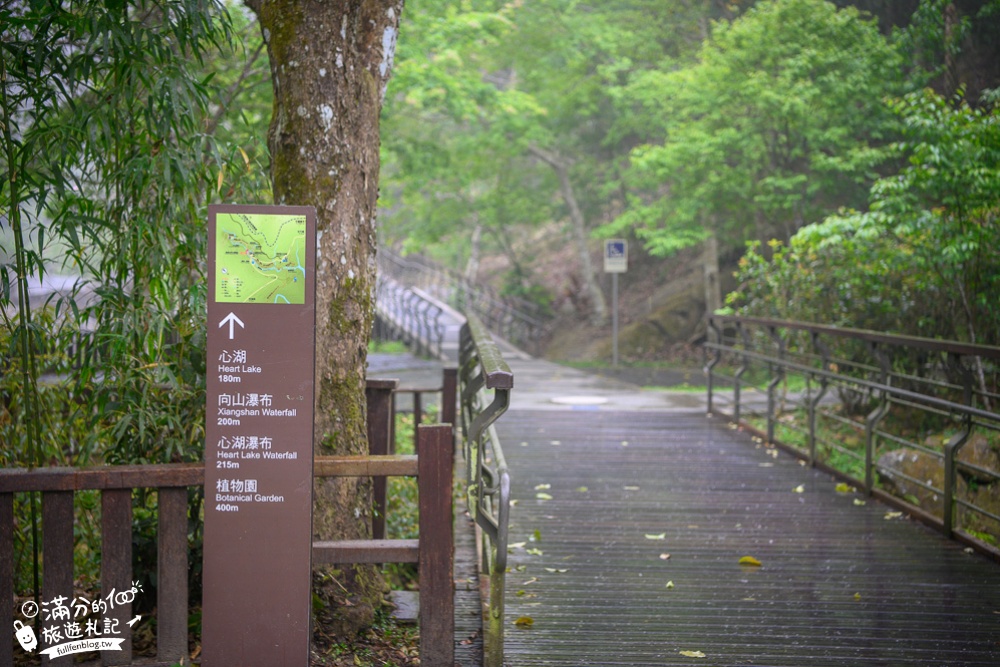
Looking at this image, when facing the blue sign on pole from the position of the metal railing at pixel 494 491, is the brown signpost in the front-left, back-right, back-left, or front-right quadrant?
back-left

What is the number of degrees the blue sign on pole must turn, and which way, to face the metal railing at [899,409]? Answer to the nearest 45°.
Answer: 0° — it already faces it

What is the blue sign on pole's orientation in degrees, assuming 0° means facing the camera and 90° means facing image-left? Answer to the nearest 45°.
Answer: approximately 0°

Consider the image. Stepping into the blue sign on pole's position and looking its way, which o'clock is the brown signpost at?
The brown signpost is roughly at 12 o'clock from the blue sign on pole.

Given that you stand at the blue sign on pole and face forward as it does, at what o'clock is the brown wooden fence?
The brown wooden fence is roughly at 12 o'clock from the blue sign on pole.

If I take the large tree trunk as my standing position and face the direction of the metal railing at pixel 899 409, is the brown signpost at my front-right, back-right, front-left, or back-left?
back-right

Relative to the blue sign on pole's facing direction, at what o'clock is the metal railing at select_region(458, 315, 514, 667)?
The metal railing is roughly at 12 o'clock from the blue sign on pole.

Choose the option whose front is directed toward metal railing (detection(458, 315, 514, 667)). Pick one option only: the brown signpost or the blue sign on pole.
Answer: the blue sign on pole

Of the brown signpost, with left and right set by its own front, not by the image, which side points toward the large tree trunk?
back

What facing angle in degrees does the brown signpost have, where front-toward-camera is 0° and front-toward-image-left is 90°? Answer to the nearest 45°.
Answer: approximately 0°
